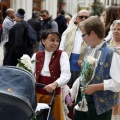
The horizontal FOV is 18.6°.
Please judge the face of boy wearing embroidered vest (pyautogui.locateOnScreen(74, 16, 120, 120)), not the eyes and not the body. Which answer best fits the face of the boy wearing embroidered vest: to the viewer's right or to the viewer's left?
to the viewer's left

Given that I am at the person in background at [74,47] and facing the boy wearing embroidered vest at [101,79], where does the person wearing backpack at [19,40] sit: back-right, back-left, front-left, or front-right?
back-right

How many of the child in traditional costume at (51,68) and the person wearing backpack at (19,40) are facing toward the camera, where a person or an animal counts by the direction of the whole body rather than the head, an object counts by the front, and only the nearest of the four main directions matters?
1

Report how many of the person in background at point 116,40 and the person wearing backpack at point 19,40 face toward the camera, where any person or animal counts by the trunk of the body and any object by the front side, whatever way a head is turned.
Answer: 1

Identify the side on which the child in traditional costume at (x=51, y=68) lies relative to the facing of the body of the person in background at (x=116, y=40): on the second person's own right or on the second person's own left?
on the second person's own right

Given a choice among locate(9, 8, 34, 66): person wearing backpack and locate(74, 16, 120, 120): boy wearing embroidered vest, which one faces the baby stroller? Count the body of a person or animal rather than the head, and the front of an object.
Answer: the boy wearing embroidered vest

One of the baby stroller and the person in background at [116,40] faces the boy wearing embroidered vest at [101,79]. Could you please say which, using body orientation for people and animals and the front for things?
the person in background
